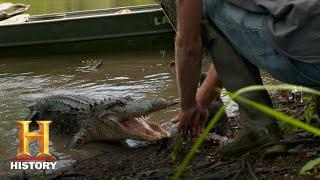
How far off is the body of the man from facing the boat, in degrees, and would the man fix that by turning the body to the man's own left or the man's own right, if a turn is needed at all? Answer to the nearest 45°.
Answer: approximately 45° to the man's own right

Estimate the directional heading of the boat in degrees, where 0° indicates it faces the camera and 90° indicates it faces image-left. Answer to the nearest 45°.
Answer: approximately 270°

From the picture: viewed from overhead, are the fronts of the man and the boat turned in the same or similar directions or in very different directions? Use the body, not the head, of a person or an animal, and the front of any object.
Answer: very different directions

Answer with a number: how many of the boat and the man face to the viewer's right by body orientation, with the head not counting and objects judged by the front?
1

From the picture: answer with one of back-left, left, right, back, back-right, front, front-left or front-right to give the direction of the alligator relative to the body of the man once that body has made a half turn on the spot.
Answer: back-left

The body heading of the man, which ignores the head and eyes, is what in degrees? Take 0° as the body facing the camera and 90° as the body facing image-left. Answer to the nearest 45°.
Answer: approximately 90°

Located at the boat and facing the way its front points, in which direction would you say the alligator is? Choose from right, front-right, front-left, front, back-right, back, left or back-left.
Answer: right
